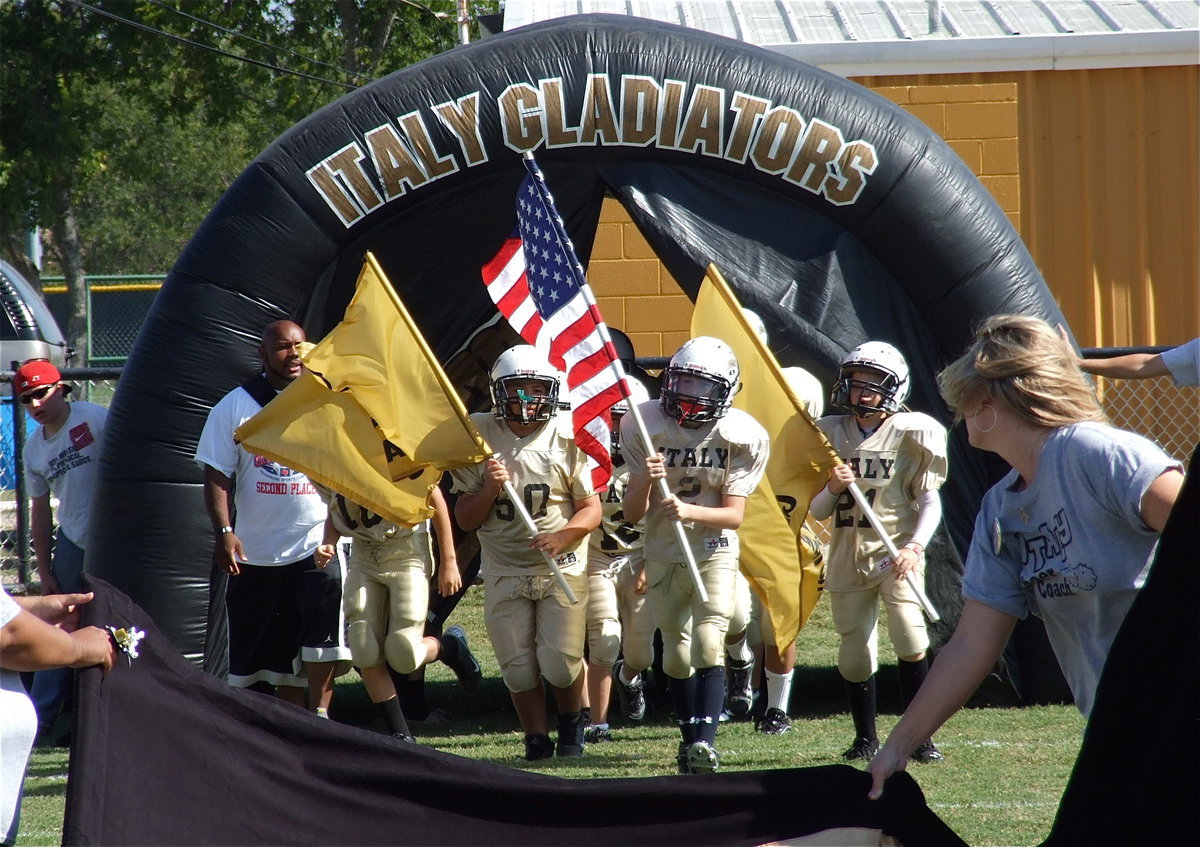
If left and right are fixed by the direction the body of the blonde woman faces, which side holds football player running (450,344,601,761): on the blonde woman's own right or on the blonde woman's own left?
on the blonde woman's own right

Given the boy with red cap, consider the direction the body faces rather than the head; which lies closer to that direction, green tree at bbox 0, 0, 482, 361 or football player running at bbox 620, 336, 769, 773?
the football player running

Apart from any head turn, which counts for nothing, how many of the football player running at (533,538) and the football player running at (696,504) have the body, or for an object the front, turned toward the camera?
2

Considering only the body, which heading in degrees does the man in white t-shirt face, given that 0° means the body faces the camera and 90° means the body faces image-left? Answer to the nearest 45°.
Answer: approximately 315°

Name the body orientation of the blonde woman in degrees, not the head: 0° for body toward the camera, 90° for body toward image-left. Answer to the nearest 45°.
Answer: approximately 45°

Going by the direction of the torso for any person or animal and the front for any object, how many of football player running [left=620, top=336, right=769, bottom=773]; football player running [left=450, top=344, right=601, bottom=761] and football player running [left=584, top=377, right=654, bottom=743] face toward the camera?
3

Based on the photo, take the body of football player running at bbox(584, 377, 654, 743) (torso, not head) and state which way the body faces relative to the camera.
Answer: toward the camera

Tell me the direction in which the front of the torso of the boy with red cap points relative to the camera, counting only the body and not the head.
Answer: toward the camera

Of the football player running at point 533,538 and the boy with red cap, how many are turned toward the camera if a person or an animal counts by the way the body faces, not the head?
2

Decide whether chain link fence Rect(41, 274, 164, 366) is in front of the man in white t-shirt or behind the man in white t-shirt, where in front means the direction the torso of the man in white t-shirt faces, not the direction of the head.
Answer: behind

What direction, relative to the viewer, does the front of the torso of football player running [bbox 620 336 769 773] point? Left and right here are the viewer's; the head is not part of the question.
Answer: facing the viewer

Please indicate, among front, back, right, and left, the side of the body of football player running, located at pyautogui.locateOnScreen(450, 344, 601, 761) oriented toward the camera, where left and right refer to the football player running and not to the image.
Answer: front

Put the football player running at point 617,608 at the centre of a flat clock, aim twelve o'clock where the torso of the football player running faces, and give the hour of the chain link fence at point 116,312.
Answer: The chain link fence is roughly at 5 o'clock from the football player running.

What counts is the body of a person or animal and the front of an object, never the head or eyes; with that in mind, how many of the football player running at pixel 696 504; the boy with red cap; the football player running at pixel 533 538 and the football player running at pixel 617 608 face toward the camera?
4

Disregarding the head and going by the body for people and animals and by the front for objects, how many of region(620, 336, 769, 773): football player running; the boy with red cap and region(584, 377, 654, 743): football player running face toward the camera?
3
